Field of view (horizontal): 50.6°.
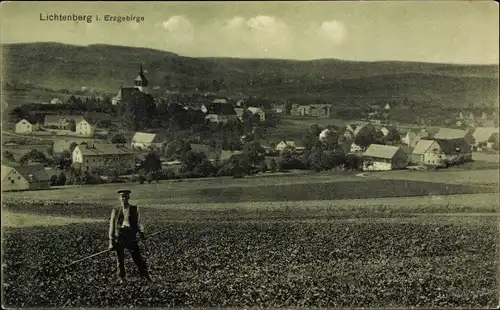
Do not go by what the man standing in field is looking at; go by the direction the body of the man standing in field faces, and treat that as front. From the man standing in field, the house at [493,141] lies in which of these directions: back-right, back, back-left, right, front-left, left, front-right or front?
left

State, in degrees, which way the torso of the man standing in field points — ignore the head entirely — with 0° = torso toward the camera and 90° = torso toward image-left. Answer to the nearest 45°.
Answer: approximately 0°

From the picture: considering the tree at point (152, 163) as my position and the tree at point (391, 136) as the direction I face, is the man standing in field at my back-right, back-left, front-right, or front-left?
back-right
